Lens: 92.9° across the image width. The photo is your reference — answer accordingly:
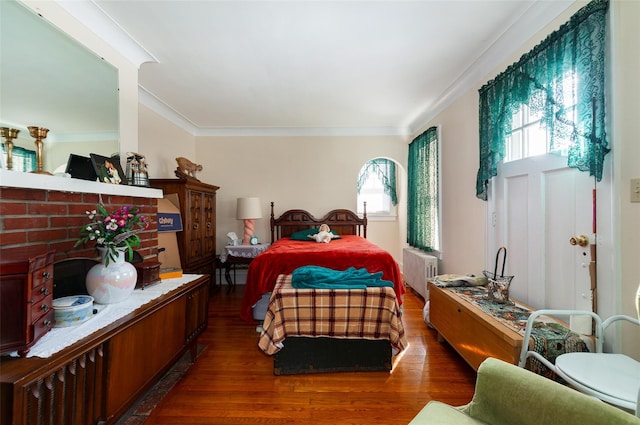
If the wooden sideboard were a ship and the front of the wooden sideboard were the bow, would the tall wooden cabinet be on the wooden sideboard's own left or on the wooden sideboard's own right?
on the wooden sideboard's own left

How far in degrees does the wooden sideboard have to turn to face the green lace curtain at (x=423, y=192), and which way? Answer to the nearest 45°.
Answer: approximately 45° to its left

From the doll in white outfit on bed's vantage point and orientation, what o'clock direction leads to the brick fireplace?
The brick fireplace is roughly at 1 o'clock from the doll in white outfit on bed.

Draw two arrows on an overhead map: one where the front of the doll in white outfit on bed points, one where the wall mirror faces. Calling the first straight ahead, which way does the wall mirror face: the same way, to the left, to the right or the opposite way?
to the left

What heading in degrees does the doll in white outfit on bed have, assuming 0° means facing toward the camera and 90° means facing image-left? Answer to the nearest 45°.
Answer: approximately 0°

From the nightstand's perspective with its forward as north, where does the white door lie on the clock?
The white door is roughly at 11 o'clock from the nightstand.

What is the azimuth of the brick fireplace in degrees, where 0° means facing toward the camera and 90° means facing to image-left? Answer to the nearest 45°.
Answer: approximately 315°

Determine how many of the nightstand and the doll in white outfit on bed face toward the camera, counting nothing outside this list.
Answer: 2
